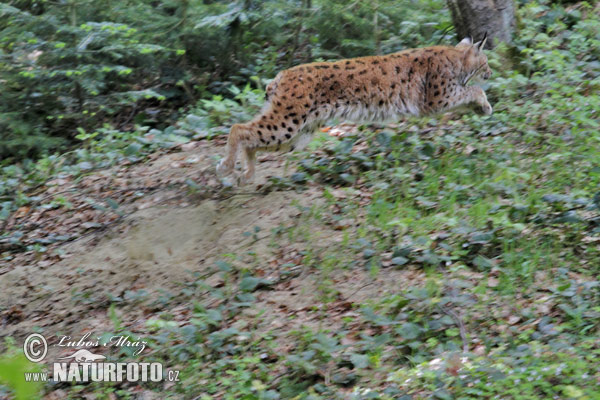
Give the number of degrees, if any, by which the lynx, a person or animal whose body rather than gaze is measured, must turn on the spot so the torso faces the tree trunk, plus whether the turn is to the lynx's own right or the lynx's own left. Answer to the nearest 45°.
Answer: approximately 45° to the lynx's own left

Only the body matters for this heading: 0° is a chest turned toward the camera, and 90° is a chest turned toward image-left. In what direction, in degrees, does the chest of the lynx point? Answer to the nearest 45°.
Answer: approximately 270°
